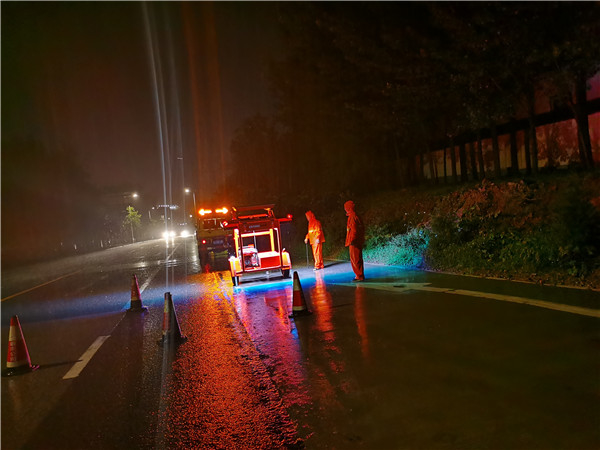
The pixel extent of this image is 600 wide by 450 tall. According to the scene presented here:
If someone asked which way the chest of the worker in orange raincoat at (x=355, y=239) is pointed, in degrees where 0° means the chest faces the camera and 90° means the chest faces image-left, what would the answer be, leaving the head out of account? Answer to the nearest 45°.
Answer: approximately 90°

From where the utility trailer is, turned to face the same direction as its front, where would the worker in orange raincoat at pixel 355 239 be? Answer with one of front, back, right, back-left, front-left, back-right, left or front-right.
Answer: back-right

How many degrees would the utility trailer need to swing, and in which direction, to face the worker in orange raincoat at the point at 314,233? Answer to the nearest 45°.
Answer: approximately 45° to its right

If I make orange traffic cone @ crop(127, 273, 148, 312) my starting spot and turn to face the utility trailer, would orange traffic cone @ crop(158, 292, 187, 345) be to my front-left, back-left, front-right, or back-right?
back-right

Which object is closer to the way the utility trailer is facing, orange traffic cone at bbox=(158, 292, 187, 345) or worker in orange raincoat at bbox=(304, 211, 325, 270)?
the worker in orange raincoat

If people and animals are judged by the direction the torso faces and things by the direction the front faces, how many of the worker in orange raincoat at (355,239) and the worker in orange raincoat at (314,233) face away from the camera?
0

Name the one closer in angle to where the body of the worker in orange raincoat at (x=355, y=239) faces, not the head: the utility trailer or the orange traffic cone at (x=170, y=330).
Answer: the utility trailer

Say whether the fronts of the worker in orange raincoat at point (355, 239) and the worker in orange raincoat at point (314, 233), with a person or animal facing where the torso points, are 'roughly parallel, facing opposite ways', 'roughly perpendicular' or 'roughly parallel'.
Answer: roughly parallel

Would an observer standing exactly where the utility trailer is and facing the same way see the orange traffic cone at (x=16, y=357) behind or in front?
behind

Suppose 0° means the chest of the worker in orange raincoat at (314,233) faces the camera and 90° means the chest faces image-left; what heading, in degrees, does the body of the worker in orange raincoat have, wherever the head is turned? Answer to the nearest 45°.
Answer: approximately 90°

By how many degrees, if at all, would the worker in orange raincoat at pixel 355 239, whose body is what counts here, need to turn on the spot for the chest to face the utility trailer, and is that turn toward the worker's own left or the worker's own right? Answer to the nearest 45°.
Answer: approximately 45° to the worker's own right

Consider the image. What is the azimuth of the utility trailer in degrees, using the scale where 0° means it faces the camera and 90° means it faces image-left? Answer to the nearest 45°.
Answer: approximately 180°

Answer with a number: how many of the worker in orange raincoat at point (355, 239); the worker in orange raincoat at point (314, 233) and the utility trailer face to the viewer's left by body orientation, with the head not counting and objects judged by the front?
2

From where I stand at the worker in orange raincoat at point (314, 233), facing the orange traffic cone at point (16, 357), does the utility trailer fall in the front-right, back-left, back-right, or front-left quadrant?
front-right
